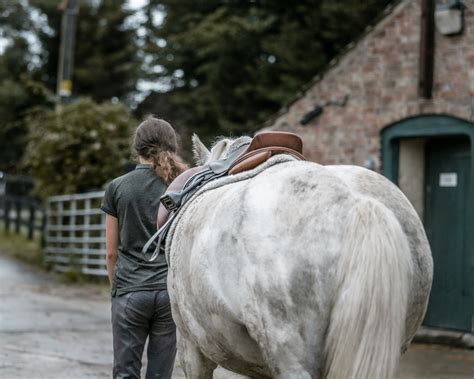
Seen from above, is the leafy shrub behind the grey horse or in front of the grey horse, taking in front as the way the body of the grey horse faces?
in front

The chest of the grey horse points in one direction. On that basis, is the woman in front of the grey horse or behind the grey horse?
in front

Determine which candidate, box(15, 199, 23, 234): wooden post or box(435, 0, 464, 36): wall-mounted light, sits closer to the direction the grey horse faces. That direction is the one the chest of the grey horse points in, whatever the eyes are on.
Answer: the wooden post

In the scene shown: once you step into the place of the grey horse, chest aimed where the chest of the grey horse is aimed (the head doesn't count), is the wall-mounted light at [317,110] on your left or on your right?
on your right

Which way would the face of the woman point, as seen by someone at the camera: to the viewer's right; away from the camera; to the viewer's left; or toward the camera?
away from the camera

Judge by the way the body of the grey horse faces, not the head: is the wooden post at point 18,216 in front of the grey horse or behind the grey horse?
in front

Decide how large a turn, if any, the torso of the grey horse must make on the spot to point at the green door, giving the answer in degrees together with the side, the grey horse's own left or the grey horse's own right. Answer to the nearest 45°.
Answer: approximately 45° to the grey horse's own right

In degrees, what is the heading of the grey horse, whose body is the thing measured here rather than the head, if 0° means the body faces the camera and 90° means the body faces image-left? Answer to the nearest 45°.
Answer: approximately 135°
